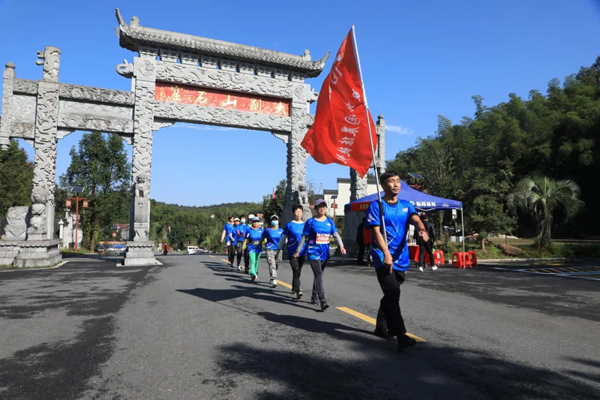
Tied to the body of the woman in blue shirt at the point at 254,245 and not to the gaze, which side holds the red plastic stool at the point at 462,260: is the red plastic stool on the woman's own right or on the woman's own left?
on the woman's own left

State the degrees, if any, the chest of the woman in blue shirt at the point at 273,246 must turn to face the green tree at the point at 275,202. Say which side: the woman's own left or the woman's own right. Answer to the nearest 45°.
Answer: approximately 180°

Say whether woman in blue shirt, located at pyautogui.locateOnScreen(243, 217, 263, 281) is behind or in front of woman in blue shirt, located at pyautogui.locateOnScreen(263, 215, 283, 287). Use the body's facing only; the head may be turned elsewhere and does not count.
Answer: behind

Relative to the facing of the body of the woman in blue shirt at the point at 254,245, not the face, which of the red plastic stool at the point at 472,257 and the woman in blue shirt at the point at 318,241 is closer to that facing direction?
the woman in blue shirt

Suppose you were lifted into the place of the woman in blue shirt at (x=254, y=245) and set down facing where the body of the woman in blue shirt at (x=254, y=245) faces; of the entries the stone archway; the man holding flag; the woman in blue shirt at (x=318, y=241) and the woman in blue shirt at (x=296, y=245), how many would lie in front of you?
3

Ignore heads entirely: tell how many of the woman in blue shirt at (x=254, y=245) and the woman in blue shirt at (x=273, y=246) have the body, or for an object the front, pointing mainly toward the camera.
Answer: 2

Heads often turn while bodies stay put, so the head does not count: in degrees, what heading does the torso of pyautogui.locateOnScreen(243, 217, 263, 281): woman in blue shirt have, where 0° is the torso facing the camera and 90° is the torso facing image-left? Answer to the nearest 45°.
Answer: approximately 0°

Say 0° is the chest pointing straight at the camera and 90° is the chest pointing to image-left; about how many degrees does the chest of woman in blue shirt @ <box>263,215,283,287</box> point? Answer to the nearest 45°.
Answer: approximately 0°

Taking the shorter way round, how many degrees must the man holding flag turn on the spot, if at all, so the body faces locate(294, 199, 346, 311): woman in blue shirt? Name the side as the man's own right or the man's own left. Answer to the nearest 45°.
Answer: approximately 180°

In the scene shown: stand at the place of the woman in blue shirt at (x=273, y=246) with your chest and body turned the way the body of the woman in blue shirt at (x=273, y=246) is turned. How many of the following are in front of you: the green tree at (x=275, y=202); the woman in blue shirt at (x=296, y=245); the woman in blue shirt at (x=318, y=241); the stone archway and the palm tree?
2

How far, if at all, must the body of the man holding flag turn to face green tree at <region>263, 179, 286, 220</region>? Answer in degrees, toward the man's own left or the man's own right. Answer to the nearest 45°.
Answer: approximately 135° to the man's own left

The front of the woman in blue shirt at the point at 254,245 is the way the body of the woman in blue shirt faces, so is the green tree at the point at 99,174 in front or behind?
behind

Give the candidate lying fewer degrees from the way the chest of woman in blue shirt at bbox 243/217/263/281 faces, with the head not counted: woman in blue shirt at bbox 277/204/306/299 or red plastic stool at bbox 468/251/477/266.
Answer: the woman in blue shirt

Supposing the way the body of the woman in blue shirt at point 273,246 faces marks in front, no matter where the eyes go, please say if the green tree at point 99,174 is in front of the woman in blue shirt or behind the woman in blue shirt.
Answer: behind

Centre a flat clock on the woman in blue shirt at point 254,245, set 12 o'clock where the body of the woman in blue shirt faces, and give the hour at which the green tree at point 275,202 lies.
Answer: The green tree is roughly at 6 o'clock from the woman in blue shirt.

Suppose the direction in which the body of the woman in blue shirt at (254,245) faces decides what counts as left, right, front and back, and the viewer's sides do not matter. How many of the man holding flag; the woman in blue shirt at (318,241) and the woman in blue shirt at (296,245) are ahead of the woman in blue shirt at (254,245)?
3
